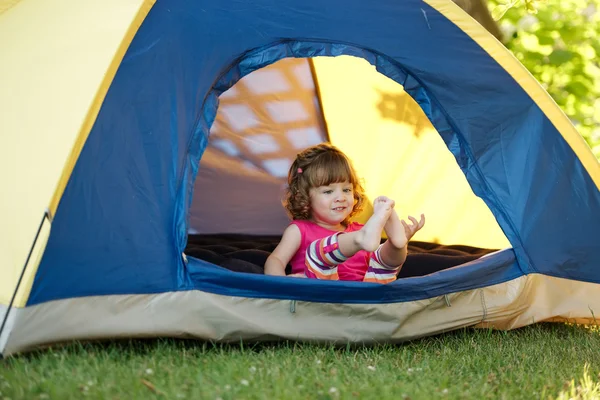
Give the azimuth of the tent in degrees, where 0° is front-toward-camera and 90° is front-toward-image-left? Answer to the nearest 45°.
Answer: approximately 0°

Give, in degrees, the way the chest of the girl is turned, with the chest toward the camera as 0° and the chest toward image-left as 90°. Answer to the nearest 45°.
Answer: approximately 315°
